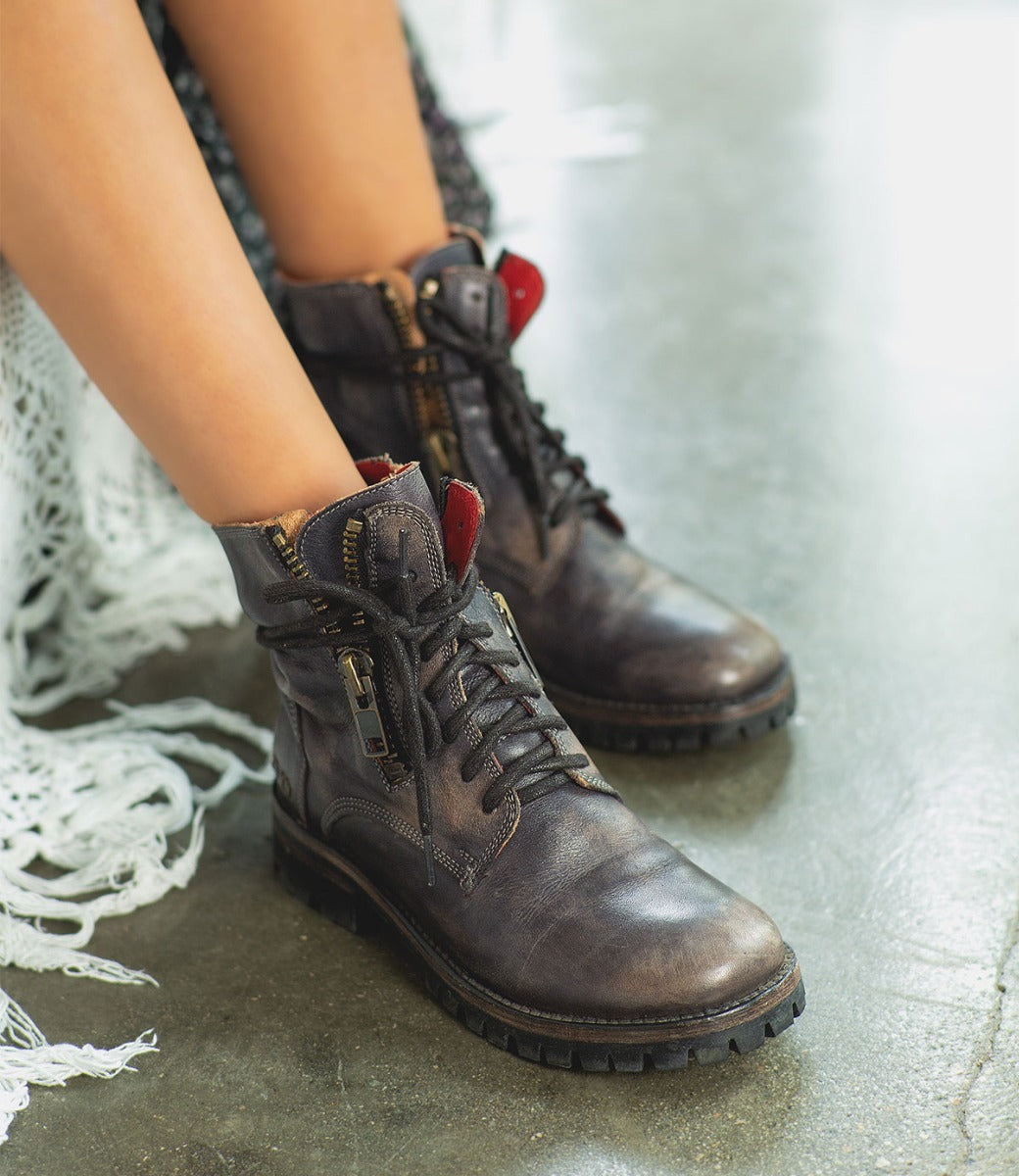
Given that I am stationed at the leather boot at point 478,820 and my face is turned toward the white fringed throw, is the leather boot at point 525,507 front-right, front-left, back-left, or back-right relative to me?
front-right

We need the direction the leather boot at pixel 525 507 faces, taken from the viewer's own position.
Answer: facing the viewer and to the right of the viewer

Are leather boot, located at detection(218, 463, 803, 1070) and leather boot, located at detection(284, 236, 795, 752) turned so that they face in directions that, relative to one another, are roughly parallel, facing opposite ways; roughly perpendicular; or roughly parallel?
roughly parallel

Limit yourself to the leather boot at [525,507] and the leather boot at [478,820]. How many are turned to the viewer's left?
0

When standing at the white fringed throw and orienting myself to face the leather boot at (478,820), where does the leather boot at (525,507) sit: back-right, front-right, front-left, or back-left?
front-left
